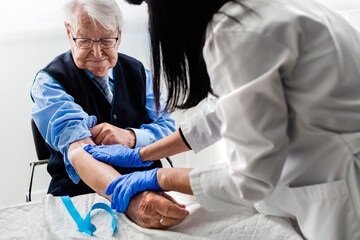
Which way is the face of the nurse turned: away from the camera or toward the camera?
away from the camera

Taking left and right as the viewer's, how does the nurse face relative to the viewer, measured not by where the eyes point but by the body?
facing to the left of the viewer
